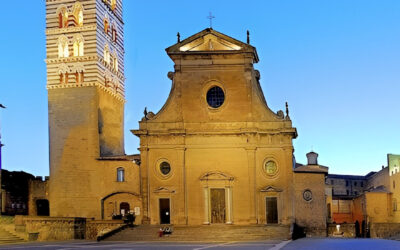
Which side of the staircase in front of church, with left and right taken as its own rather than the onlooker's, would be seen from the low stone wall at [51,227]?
right

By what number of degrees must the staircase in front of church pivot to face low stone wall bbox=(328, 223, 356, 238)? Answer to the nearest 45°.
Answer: approximately 135° to its left

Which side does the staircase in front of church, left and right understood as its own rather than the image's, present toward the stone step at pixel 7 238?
right

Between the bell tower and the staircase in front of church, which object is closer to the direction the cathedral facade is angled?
the staircase in front of church

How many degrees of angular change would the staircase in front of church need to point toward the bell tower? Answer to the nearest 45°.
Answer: approximately 135° to its right

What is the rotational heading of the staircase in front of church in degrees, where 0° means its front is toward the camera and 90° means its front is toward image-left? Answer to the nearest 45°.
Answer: approximately 0°

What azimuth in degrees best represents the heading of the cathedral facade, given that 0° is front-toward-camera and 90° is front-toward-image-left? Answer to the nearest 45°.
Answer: approximately 0°

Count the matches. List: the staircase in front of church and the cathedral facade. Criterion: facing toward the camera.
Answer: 2

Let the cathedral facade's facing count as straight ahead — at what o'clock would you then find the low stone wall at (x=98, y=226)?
The low stone wall is roughly at 3 o'clock from the cathedral facade.

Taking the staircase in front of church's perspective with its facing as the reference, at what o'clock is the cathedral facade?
The cathedral facade is roughly at 6 o'clock from the staircase in front of church.
